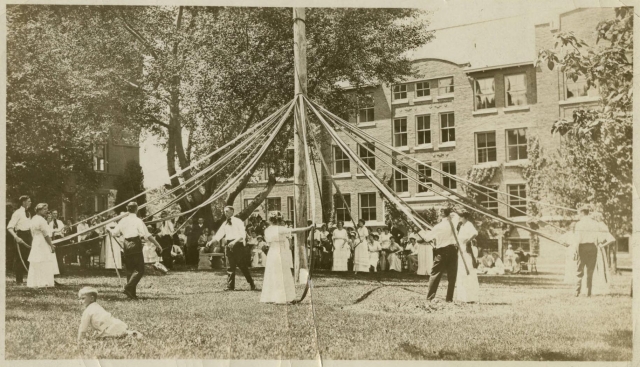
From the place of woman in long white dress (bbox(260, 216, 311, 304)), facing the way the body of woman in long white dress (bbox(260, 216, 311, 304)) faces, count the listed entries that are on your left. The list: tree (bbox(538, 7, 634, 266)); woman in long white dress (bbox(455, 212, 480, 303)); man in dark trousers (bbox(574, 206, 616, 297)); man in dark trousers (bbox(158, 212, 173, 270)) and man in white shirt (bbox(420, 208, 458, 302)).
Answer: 1

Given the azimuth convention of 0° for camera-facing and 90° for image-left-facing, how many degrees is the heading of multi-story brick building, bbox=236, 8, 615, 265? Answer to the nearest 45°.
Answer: approximately 45°

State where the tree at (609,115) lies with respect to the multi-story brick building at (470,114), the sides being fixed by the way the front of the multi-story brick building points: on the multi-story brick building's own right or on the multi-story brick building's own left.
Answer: on the multi-story brick building's own left

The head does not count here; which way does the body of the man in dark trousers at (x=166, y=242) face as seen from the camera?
toward the camera

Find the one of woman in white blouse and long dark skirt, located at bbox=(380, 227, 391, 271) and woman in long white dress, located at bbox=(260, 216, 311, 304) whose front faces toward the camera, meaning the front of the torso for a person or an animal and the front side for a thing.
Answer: woman in white blouse and long dark skirt, located at bbox=(380, 227, 391, 271)

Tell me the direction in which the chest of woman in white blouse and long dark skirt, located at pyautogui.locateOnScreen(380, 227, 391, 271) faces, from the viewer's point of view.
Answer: toward the camera

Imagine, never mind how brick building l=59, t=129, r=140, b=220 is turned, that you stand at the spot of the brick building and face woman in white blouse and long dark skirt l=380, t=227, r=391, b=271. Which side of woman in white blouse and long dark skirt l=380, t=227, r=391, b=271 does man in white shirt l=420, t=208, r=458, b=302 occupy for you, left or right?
right

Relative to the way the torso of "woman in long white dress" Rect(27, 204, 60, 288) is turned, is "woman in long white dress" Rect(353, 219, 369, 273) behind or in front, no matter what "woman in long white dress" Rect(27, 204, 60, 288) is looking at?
in front

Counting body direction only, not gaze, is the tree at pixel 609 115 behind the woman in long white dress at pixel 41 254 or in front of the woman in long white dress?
in front

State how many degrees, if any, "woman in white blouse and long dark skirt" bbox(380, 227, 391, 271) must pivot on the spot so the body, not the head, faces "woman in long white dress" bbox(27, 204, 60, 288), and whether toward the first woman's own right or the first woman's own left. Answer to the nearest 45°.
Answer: approximately 45° to the first woman's own right
